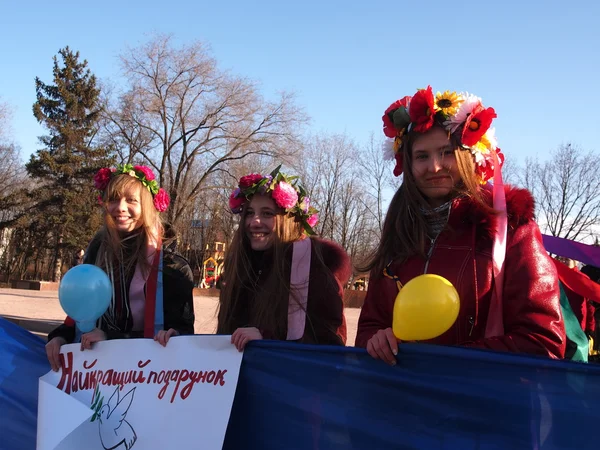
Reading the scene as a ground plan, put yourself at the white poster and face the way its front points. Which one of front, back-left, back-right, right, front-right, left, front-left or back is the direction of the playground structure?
back

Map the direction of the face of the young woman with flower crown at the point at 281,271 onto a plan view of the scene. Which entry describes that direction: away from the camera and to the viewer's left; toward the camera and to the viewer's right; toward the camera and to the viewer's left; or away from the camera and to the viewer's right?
toward the camera and to the viewer's left

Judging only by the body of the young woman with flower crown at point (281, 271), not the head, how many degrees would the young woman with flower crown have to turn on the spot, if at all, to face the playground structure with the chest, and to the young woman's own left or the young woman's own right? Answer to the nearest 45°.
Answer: approximately 135° to the young woman's own right

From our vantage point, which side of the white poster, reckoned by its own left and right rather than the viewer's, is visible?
front

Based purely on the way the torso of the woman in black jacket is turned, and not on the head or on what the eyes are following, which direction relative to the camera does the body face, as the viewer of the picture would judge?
toward the camera

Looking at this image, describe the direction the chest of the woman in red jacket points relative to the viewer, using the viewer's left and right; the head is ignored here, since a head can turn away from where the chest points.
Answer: facing the viewer and to the left of the viewer

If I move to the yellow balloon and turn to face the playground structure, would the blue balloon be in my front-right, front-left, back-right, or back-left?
front-left

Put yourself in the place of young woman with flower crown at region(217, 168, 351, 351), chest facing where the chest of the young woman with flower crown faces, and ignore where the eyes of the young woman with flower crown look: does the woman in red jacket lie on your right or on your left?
on your left

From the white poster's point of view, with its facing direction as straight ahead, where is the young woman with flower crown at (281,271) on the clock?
The young woman with flower crown is roughly at 8 o'clock from the white poster.

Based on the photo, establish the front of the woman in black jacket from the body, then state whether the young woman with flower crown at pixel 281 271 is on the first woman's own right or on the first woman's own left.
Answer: on the first woman's own left
